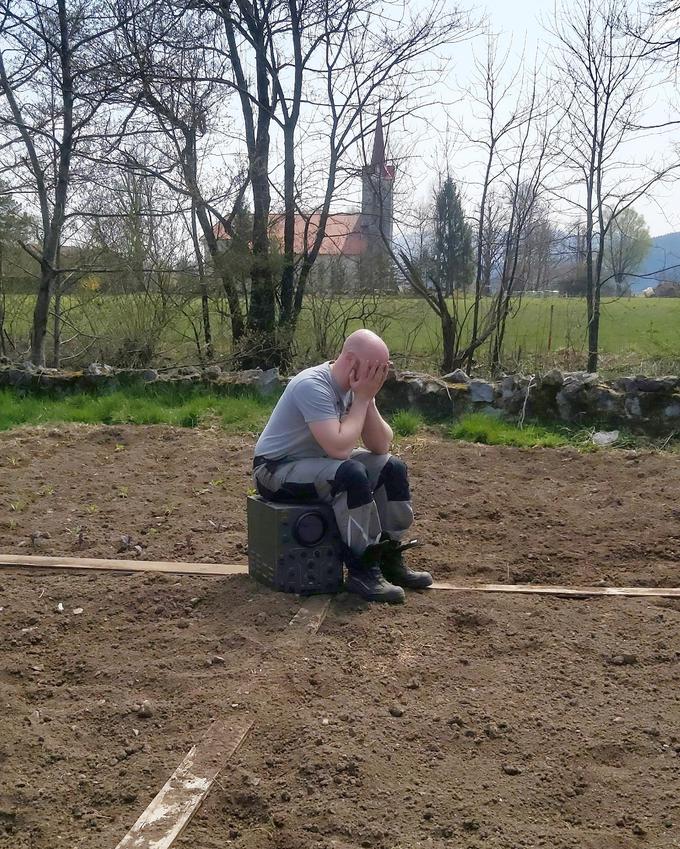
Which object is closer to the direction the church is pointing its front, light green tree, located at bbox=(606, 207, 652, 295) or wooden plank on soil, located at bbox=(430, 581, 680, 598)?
the light green tree

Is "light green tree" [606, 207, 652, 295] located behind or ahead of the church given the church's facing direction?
ahead

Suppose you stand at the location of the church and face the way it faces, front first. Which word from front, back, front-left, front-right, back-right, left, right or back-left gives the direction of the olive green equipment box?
right

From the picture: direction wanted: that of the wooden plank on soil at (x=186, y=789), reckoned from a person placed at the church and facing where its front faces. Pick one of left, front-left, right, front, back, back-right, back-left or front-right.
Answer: right

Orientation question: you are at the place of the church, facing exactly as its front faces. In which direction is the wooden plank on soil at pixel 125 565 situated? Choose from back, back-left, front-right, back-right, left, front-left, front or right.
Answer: right

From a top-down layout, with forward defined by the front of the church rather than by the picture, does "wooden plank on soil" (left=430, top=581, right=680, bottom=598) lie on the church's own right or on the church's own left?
on the church's own right

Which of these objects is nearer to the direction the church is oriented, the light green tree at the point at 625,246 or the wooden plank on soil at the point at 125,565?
the light green tree

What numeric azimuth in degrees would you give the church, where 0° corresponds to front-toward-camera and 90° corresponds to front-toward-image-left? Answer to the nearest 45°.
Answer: approximately 270°

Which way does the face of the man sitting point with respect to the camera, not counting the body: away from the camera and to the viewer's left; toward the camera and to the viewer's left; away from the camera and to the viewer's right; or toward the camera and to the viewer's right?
toward the camera and to the viewer's right

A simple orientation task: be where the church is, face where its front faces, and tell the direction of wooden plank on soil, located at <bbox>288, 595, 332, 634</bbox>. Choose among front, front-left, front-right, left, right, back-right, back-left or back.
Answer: right

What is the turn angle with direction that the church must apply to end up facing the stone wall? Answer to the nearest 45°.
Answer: approximately 90° to its right
